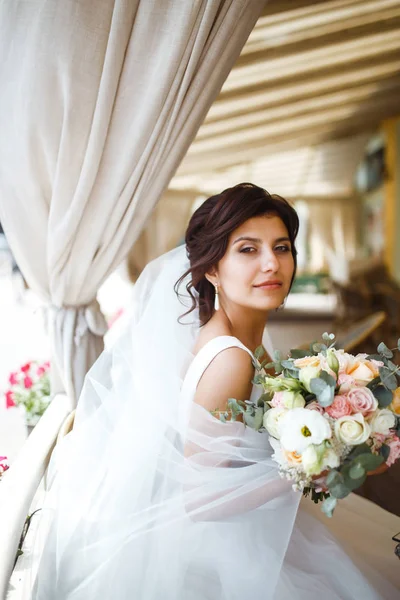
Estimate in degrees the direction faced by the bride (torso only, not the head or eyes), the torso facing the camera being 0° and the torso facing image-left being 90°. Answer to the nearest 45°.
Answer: approximately 270°
